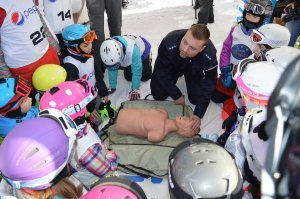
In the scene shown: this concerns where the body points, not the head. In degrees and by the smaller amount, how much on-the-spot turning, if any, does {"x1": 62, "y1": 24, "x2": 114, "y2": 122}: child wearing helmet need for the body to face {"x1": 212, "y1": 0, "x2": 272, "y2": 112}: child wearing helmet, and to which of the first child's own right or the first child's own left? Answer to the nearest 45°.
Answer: approximately 45° to the first child's own left

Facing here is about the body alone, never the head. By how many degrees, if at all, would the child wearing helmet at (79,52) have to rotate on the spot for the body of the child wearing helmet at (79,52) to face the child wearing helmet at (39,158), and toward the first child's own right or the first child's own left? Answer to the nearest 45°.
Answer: approximately 45° to the first child's own right

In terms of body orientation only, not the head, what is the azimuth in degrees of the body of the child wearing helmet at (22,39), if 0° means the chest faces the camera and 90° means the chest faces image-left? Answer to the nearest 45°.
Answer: approximately 315°

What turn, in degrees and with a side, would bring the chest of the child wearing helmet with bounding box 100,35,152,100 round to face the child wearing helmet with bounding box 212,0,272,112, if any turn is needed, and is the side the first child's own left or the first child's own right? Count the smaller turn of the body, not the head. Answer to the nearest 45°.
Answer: approximately 135° to the first child's own left

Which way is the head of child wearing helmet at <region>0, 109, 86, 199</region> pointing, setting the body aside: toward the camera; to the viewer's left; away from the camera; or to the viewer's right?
away from the camera

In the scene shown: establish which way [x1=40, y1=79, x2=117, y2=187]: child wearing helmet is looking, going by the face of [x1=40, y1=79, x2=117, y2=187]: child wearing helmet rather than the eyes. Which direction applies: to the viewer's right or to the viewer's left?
to the viewer's right

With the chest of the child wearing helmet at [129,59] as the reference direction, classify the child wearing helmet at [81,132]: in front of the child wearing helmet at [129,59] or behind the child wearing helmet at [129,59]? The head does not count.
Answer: in front
